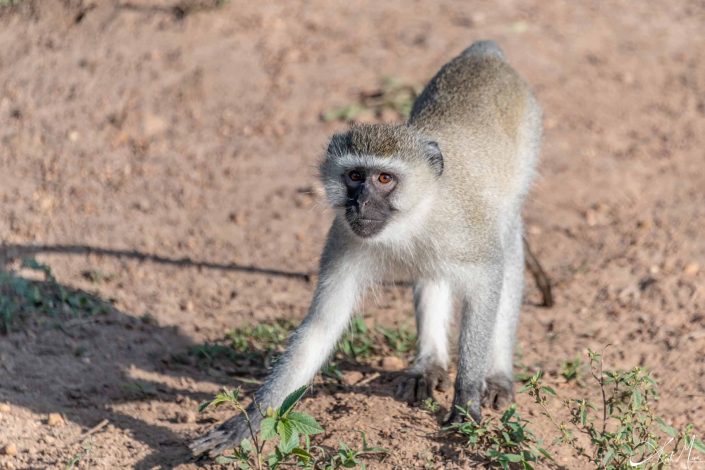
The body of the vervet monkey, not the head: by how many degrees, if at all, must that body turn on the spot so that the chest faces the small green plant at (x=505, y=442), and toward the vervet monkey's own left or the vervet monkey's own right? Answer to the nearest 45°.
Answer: approximately 90° to the vervet monkey's own left

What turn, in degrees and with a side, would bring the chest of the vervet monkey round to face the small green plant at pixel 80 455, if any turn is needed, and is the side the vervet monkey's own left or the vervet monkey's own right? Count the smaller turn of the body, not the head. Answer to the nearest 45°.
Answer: approximately 45° to the vervet monkey's own right

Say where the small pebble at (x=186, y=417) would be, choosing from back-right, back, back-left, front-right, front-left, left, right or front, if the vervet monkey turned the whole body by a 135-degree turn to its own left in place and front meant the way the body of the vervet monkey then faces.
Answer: back

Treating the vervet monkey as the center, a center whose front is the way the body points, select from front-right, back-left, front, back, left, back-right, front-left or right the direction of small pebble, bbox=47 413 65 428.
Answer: front-right

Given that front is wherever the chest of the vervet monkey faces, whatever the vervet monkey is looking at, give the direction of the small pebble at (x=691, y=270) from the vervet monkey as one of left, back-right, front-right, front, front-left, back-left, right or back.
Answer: back

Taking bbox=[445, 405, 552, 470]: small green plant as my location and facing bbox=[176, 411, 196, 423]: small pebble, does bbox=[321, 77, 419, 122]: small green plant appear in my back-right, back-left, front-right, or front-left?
front-right

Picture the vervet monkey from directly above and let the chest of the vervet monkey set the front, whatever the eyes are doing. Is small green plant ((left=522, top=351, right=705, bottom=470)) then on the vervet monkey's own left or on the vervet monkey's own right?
on the vervet monkey's own left

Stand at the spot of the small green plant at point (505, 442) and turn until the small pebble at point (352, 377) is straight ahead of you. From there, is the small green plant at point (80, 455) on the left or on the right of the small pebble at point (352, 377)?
left

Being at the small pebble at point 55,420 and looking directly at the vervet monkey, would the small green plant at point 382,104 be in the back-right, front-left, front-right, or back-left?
front-left

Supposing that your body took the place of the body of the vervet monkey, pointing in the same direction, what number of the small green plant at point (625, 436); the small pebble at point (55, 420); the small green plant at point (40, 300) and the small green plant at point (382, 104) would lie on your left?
1

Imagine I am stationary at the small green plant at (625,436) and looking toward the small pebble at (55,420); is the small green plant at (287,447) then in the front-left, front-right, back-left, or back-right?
front-left

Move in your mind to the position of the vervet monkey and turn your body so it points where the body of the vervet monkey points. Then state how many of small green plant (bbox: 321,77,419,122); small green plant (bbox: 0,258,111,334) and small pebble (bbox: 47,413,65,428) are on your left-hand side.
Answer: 0

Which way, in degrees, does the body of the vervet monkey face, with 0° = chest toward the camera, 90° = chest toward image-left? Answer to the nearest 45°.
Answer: approximately 45°

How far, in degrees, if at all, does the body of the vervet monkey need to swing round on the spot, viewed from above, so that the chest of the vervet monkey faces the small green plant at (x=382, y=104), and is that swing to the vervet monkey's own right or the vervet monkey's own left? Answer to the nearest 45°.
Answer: approximately 135° to the vervet monkey's own right
